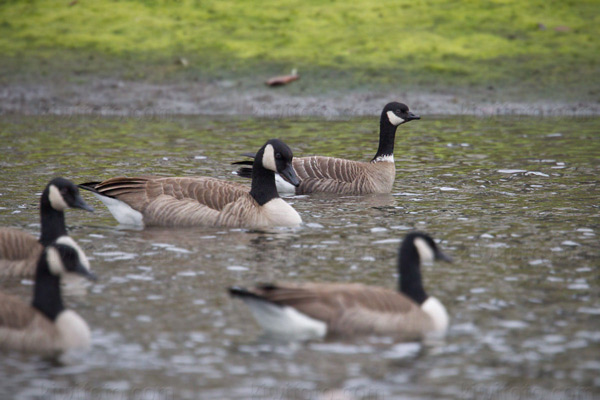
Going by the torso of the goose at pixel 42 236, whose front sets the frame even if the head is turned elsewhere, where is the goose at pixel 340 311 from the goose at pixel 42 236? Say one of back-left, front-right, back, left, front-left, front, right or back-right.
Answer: front-right

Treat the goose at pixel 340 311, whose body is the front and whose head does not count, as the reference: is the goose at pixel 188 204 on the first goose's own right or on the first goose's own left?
on the first goose's own left

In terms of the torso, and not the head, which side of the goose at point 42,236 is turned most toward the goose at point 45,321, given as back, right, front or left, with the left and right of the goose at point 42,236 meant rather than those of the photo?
right

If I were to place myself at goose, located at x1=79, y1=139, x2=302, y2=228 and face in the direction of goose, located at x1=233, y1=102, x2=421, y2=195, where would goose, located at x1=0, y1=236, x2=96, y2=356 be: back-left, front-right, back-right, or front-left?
back-right

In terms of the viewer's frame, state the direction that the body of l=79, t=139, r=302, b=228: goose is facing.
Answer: to the viewer's right

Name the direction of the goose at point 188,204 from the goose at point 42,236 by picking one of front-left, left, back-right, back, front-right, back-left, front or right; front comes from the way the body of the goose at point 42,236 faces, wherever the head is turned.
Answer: front-left

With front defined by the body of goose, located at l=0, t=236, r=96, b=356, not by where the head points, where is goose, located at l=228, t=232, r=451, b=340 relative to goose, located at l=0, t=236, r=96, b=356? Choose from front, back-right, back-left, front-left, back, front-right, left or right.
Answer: front

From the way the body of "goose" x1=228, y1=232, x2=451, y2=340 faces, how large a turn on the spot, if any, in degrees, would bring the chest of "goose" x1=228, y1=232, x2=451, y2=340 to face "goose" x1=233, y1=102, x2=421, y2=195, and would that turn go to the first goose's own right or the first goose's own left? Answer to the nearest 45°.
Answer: approximately 90° to the first goose's own left

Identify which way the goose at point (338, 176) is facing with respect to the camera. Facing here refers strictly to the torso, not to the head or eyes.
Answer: to the viewer's right

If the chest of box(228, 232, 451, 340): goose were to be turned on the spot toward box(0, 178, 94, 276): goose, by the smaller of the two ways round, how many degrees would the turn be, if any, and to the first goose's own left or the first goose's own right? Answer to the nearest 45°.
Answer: approximately 135° to the first goose's own left

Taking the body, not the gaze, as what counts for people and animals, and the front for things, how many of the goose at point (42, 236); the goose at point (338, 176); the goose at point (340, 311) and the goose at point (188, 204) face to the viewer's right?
4

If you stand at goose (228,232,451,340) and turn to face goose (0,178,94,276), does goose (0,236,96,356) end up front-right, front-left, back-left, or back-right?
front-left

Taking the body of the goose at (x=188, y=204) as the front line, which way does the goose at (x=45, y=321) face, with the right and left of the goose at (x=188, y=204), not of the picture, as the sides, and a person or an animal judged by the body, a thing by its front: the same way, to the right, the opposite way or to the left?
the same way

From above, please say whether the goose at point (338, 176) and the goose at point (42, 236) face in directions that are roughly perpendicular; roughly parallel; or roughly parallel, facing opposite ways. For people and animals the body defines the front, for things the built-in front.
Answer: roughly parallel

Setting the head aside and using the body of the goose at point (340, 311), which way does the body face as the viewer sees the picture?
to the viewer's right
